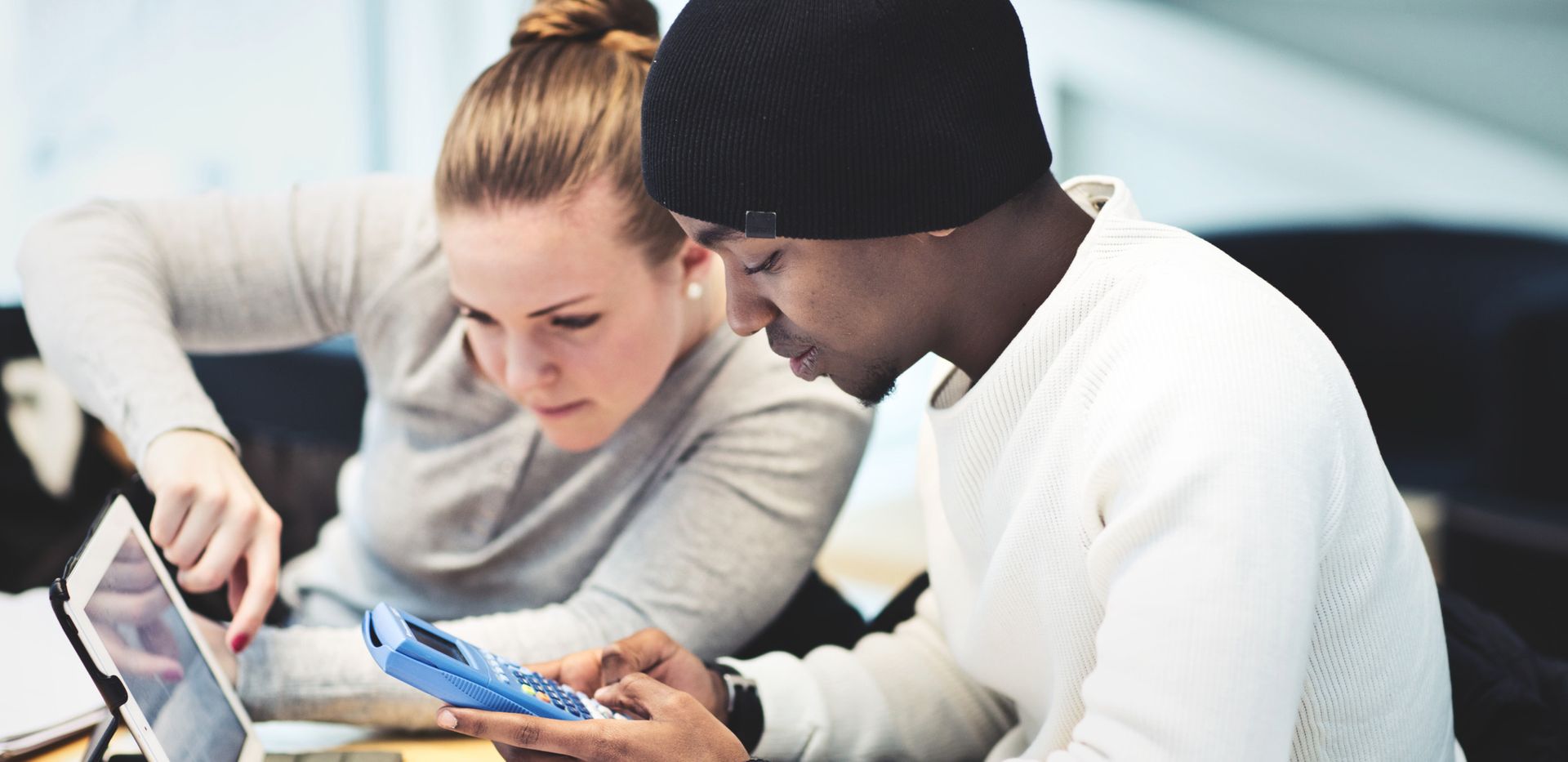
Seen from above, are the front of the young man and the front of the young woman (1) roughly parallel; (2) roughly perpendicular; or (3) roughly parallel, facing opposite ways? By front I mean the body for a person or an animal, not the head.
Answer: roughly perpendicular

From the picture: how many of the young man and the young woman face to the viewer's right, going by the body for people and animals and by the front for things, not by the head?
0

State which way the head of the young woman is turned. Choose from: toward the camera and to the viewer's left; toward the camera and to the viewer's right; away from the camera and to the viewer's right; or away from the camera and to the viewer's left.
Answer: toward the camera and to the viewer's left

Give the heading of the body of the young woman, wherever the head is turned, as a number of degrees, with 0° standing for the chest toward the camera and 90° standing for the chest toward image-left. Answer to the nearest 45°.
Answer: approximately 45°

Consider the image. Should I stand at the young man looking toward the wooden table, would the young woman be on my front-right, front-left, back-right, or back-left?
front-right

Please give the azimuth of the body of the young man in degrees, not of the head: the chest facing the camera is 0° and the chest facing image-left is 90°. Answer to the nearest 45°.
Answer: approximately 90°
